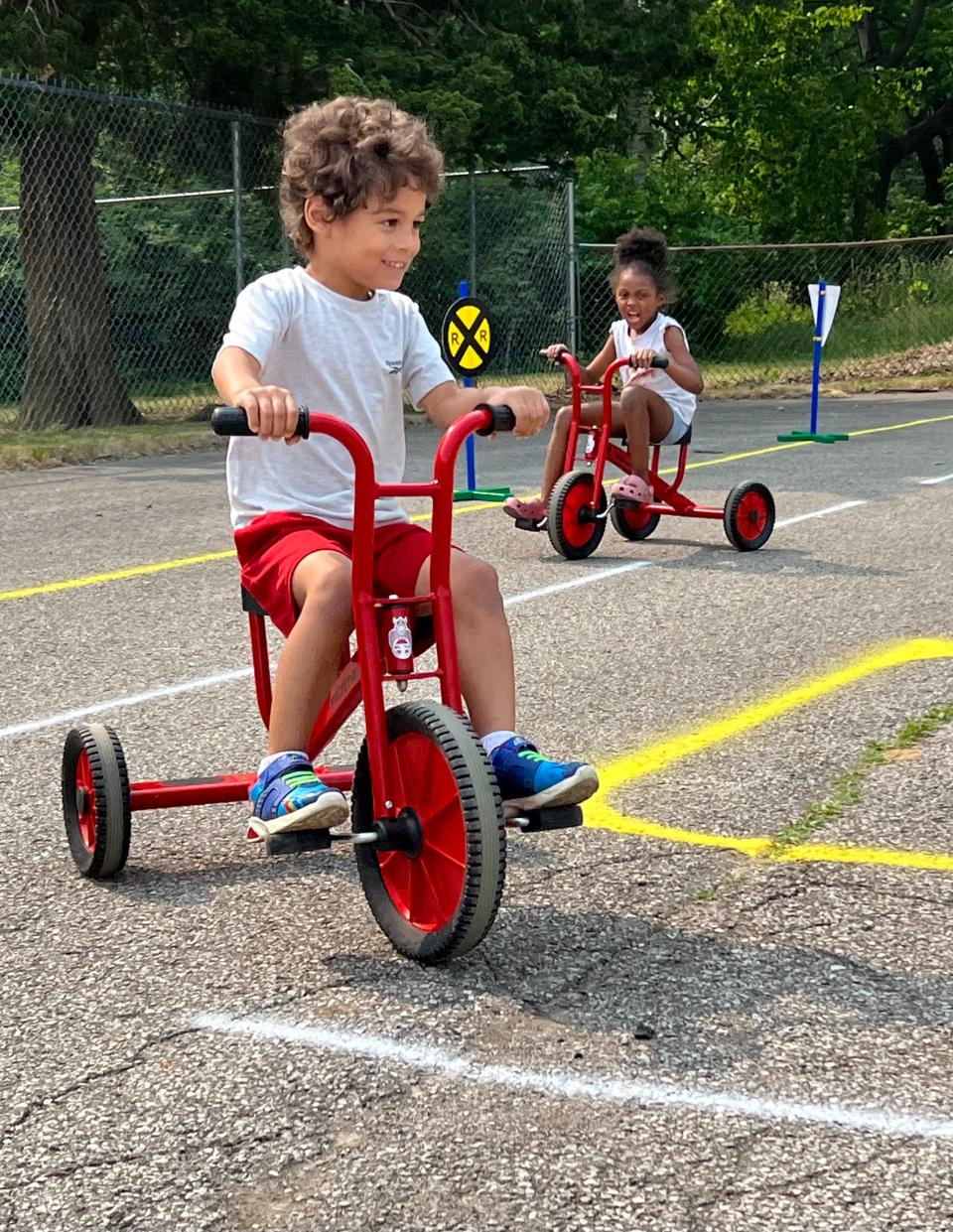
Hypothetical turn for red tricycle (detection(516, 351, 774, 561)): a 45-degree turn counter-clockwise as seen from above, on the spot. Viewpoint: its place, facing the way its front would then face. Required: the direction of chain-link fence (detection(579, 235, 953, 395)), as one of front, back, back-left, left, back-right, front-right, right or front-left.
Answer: back

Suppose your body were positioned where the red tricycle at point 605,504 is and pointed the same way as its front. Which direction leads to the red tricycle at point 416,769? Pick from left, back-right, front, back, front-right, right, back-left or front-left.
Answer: front-left

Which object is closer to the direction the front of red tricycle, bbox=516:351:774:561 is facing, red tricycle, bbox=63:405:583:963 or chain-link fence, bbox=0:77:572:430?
the red tricycle

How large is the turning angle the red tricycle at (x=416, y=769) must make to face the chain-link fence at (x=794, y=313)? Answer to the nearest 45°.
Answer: approximately 135° to its left

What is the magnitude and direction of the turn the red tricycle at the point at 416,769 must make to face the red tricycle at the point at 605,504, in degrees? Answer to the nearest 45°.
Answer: approximately 135° to its left

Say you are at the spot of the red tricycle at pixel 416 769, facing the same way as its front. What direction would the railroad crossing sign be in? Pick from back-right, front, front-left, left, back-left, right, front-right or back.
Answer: back-left

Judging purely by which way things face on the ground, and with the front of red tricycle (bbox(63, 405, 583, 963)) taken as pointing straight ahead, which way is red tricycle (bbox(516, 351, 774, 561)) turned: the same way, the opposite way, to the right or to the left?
to the right

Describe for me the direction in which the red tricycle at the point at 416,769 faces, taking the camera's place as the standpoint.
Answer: facing the viewer and to the right of the viewer

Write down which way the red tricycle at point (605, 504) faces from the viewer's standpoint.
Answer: facing the viewer and to the left of the viewer

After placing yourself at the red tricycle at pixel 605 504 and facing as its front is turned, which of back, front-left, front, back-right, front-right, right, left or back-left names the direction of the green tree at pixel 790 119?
back-right

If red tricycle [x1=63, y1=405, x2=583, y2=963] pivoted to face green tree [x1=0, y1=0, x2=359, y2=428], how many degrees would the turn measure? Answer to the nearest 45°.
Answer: approximately 135° to its left

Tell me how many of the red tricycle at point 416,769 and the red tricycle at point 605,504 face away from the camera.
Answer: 0

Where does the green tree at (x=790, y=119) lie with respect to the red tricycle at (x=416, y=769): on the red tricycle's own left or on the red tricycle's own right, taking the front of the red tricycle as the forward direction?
on the red tricycle's own left
